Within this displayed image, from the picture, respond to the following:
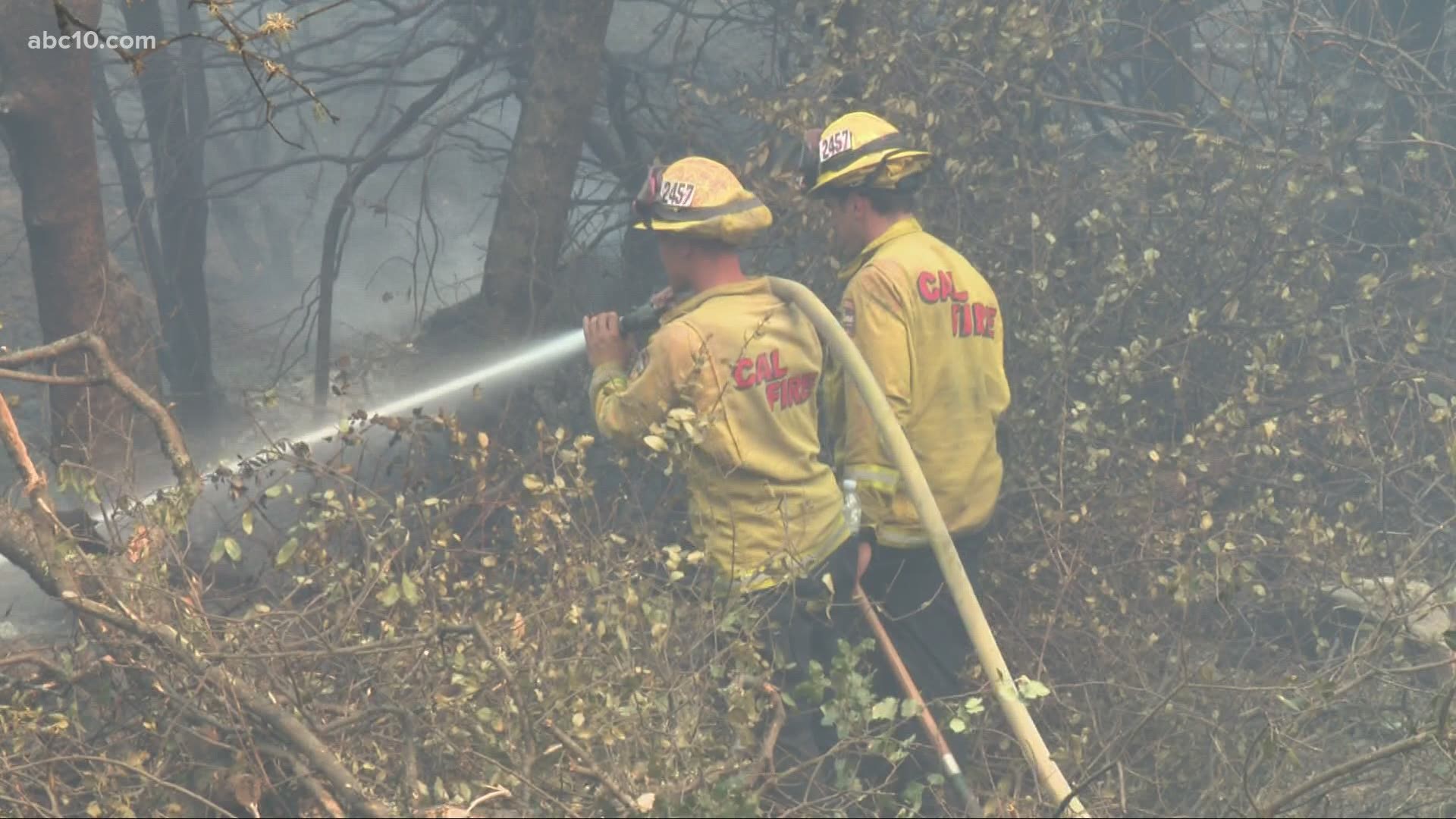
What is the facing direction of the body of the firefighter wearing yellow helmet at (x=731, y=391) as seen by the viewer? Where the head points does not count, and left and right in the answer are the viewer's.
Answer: facing away from the viewer and to the left of the viewer

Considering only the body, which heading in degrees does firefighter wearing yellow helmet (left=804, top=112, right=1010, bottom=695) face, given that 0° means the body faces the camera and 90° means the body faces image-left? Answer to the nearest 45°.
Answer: approximately 135°

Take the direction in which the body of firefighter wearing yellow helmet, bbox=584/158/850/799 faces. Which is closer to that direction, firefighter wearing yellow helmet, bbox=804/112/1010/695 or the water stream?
the water stream

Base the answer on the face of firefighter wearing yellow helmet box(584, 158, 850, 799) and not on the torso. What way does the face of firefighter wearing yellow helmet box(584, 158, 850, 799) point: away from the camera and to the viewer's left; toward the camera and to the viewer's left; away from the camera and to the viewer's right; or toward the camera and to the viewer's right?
away from the camera and to the viewer's left

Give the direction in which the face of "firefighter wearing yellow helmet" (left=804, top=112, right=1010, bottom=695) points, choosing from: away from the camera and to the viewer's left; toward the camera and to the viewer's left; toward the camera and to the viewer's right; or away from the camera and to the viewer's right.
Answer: away from the camera and to the viewer's left

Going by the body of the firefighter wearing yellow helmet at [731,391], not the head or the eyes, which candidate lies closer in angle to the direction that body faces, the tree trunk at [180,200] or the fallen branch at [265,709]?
the tree trunk

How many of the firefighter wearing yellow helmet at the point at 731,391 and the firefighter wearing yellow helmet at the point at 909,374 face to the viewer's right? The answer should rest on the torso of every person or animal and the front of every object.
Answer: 0

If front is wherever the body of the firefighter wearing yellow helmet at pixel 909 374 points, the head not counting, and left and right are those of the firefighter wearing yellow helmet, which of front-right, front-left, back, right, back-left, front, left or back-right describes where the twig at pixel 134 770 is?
left

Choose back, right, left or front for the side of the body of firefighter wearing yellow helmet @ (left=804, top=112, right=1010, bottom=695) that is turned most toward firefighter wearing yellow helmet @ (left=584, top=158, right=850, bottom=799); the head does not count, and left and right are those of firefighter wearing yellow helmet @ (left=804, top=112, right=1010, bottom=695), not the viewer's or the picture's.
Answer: left

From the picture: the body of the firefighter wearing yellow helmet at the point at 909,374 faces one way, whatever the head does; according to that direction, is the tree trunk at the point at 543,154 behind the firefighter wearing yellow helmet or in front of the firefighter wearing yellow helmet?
in front
